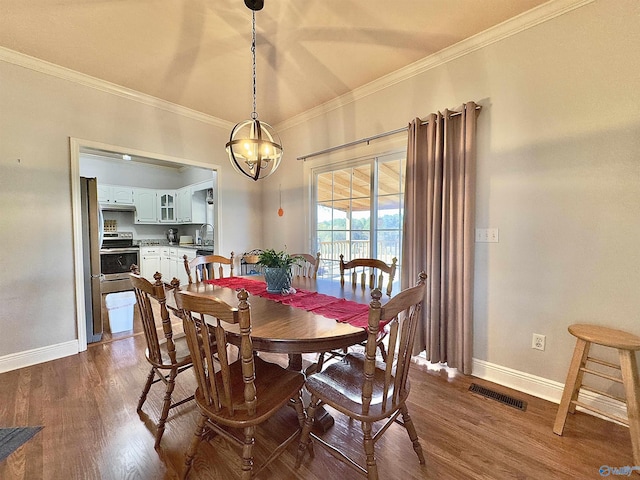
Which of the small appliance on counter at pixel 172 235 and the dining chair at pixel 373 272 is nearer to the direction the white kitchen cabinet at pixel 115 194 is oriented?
the dining chair

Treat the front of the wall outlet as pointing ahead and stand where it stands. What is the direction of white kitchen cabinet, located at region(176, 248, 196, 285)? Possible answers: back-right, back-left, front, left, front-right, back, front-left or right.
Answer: right

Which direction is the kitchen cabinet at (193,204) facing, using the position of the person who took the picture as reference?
facing the viewer and to the left of the viewer

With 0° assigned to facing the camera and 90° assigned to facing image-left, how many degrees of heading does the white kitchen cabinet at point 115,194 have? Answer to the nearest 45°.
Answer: approximately 0°

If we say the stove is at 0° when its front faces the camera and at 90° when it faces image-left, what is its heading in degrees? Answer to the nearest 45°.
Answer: approximately 0°

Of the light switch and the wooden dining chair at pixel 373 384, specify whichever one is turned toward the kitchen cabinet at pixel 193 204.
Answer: the wooden dining chair

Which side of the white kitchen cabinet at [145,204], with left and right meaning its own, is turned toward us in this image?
front

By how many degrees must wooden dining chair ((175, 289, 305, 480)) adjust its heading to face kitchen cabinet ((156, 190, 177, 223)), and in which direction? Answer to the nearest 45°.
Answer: approximately 45° to its left

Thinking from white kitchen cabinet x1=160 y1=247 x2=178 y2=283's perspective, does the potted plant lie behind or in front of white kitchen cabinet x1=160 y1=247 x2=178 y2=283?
in front

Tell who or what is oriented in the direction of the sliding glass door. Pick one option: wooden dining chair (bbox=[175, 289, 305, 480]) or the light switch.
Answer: the wooden dining chair

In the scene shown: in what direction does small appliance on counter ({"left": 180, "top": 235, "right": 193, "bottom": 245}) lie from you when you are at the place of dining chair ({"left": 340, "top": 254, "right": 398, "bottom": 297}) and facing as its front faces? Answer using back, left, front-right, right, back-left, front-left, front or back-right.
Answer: right

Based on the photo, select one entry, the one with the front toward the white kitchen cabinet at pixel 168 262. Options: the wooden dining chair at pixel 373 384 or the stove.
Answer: the wooden dining chair
